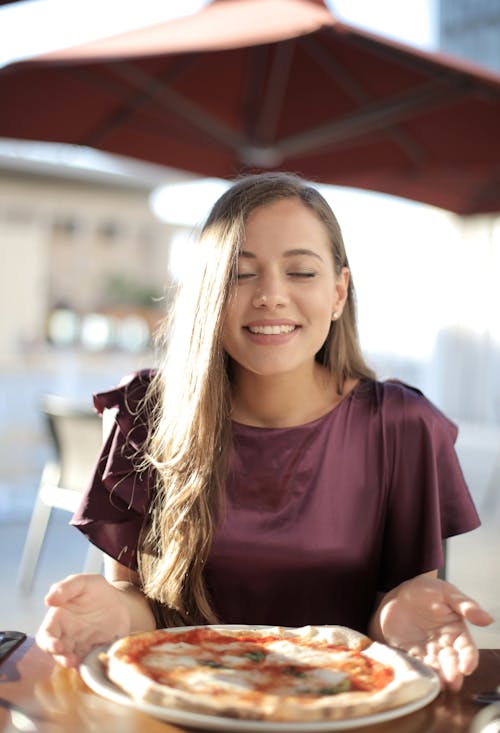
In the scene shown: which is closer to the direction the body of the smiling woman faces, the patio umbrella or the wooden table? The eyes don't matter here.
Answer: the wooden table

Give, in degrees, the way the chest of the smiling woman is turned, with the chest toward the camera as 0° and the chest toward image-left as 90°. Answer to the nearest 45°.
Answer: approximately 0°

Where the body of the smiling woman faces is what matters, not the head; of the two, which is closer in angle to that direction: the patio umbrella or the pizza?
the pizza

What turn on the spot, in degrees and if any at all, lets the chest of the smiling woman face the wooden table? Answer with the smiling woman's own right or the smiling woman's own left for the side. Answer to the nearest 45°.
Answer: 0° — they already face it

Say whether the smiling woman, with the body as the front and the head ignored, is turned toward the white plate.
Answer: yes

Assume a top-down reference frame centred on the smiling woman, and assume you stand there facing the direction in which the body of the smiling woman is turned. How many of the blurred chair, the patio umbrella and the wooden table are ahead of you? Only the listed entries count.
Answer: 1

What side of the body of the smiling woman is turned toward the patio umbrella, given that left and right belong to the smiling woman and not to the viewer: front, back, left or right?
back

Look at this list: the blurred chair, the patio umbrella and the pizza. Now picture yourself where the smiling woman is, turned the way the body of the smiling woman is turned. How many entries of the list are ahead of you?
1

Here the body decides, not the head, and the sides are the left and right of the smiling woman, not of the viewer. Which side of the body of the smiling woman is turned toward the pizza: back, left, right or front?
front
